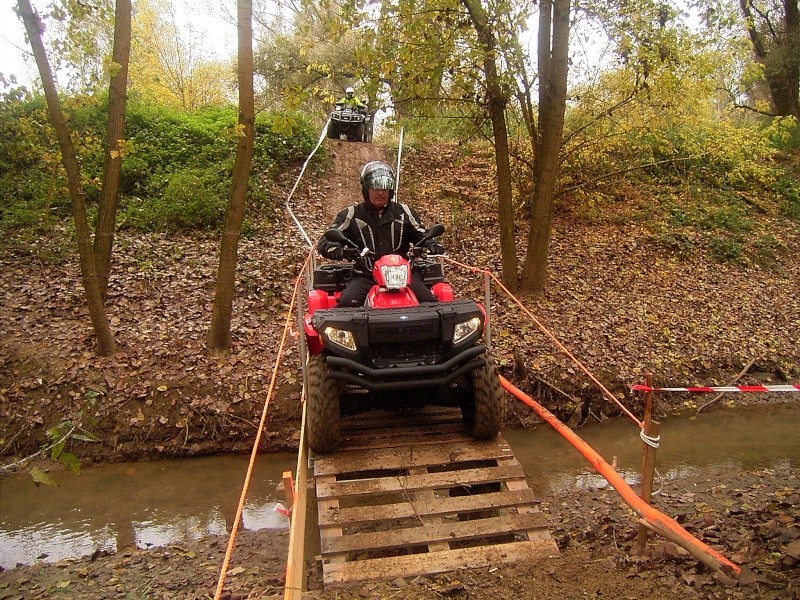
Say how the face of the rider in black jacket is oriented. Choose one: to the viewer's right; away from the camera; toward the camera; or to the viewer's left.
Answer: toward the camera

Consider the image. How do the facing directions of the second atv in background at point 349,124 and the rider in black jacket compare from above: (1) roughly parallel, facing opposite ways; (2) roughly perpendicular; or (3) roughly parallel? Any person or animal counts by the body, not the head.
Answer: roughly parallel

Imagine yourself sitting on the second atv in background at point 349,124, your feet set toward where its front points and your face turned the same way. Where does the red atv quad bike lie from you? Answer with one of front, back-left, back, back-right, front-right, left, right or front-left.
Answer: front

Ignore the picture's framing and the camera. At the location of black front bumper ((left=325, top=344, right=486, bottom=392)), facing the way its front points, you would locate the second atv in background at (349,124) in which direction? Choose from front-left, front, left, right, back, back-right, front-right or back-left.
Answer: back

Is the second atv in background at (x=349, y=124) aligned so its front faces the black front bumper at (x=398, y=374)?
yes

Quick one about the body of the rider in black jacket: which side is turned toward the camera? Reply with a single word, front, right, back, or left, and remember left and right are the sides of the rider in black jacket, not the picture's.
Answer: front

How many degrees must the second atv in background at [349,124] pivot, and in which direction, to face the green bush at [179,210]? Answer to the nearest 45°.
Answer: approximately 45° to its right

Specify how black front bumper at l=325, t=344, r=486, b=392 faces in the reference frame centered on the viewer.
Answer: facing the viewer

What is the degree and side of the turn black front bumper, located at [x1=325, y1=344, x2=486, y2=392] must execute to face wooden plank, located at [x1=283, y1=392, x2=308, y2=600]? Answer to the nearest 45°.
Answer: approximately 45° to its right

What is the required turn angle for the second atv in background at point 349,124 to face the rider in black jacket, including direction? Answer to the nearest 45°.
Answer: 0° — it already faces them

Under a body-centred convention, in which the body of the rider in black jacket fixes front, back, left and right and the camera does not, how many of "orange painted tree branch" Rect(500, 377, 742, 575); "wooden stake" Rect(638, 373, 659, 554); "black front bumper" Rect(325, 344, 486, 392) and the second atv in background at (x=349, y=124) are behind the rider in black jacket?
1

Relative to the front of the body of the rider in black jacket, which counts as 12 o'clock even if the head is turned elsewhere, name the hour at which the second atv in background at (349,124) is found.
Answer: The second atv in background is roughly at 6 o'clock from the rider in black jacket.

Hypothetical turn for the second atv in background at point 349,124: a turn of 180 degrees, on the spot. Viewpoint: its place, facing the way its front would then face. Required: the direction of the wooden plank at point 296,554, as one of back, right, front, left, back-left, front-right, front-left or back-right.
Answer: back

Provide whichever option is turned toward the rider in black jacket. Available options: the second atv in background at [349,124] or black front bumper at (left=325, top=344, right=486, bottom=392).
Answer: the second atv in background

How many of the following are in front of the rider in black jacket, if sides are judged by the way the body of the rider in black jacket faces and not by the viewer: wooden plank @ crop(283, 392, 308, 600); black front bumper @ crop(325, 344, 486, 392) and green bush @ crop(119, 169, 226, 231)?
2
